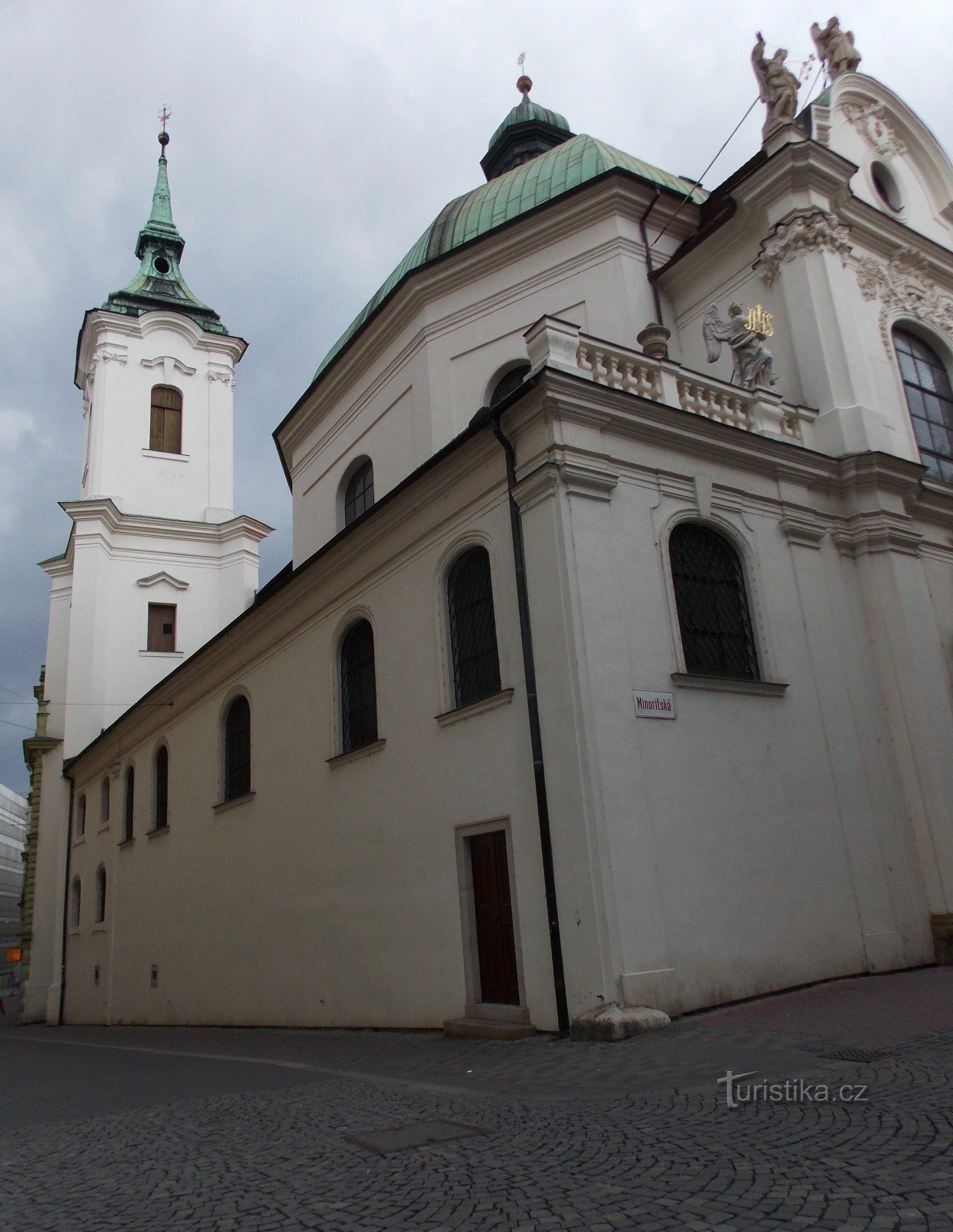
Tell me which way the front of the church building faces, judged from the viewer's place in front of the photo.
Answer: facing the viewer and to the right of the viewer

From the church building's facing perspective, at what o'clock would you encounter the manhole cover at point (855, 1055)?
The manhole cover is roughly at 1 o'clock from the church building.
